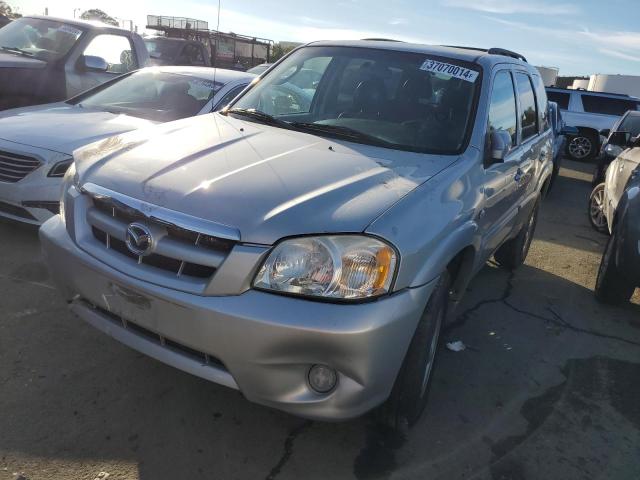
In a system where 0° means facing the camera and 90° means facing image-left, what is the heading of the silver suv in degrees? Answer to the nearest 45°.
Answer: approximately 45°

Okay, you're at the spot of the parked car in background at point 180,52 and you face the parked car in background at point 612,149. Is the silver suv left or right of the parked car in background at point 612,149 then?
right

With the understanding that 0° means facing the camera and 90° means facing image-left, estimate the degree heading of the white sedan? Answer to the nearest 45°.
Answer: approximately 45°

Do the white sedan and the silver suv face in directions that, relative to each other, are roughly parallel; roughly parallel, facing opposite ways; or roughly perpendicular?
roughly parallel

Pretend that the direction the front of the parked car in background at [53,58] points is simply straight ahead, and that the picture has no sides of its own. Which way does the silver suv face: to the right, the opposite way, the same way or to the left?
the same way

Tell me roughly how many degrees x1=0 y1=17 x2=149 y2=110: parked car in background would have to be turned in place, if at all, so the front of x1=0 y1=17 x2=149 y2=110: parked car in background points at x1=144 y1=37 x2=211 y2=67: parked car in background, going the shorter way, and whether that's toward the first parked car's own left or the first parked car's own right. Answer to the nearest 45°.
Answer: approximately 135° to the first parked car's own right

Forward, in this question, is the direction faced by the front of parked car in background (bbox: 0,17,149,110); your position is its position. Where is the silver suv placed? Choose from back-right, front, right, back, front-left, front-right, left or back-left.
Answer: front-left

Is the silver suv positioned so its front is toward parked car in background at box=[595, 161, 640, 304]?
no

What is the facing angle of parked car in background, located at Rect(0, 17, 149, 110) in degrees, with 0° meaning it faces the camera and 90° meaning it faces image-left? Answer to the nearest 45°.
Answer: approximately 45°

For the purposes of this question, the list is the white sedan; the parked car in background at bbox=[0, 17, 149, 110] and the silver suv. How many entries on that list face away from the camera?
0

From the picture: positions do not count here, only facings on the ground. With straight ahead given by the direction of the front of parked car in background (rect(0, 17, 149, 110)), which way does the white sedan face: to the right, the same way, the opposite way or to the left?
the same way

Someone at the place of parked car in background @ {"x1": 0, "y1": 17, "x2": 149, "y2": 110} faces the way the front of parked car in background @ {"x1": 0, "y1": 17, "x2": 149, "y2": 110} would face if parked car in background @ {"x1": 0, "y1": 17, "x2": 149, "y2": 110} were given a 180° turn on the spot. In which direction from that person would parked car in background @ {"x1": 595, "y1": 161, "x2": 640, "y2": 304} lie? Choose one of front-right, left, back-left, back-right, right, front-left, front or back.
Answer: right

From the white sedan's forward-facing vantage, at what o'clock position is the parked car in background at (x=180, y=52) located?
The parked car in background is roughly at 5 o'clock from the white sedan.

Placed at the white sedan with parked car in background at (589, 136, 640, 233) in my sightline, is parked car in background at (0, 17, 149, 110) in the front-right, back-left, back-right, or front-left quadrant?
back-left

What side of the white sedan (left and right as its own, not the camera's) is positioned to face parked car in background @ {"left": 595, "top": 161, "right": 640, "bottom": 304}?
left

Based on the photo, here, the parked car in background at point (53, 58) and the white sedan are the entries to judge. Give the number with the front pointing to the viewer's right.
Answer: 0
